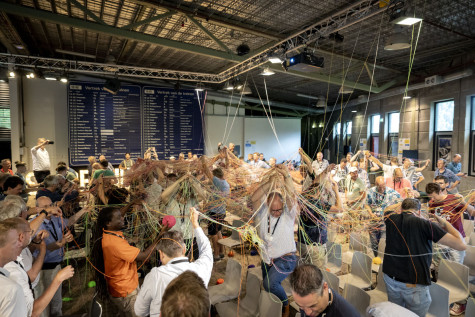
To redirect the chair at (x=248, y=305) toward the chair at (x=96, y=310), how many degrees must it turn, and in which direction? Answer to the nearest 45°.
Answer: approximately 45° to its left

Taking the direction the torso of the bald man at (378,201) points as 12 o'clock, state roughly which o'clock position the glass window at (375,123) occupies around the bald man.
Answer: The glass window is roughly at 6 o'clock from the bald man.

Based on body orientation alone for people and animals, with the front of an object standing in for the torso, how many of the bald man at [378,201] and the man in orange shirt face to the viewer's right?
1

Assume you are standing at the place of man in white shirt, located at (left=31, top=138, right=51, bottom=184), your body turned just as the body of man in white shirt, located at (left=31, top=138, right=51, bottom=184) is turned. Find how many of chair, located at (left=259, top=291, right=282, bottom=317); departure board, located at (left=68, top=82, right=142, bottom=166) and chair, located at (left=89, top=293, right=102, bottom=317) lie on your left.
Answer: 1

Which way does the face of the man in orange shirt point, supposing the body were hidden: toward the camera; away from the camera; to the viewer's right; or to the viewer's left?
to the viewer's right

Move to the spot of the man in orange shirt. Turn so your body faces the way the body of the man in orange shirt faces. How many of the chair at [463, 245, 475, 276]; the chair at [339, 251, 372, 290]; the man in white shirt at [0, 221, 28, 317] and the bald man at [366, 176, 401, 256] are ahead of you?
3

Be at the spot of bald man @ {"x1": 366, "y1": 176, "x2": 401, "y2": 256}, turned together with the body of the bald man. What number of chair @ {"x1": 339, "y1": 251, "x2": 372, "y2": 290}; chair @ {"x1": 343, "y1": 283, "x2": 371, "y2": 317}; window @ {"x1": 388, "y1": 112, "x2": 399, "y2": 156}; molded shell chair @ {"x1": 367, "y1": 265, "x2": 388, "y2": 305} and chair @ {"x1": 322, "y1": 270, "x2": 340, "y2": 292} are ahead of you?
4

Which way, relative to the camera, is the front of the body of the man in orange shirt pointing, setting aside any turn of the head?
to the viewer's right

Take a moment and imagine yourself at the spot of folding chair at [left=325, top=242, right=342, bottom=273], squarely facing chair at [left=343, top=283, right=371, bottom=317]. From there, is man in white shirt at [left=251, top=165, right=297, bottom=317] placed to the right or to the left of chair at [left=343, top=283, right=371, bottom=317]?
right

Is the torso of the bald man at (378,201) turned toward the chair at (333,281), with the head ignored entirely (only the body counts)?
yes
